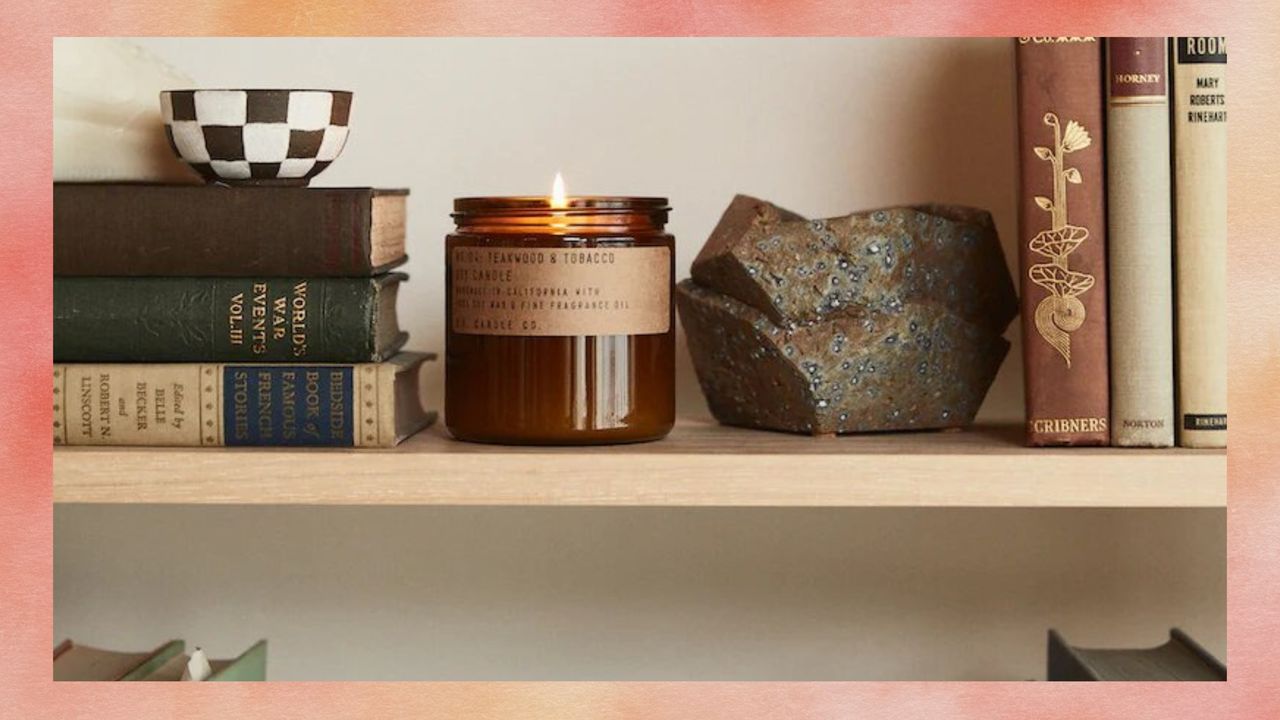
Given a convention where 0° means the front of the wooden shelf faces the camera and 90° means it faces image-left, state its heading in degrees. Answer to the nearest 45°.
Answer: approximately 0°
